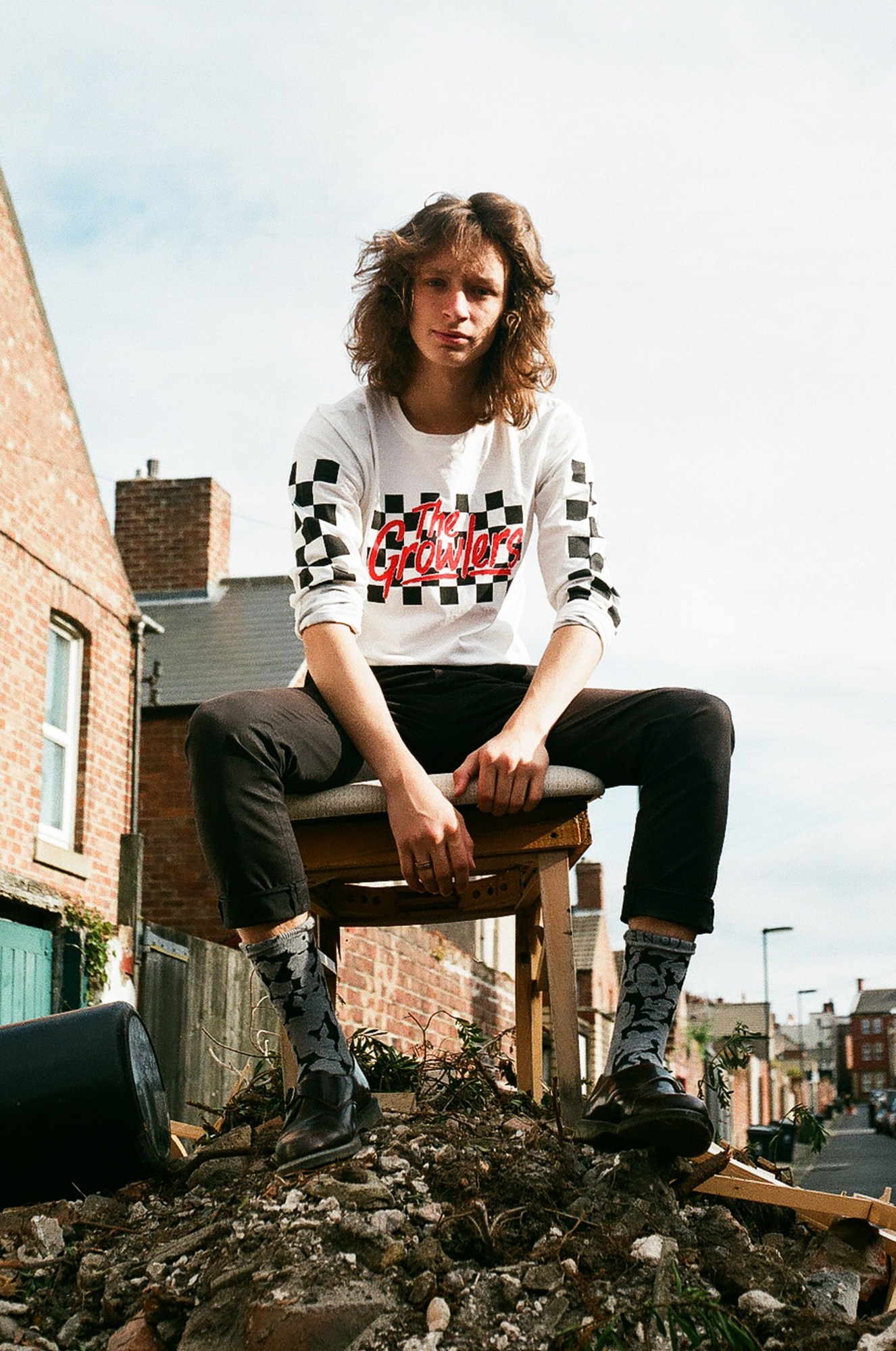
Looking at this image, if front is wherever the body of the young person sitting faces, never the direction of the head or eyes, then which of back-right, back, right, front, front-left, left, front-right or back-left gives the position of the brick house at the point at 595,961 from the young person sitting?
back

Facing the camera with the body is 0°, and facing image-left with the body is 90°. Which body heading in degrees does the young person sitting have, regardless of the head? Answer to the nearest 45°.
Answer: approximately 0°
